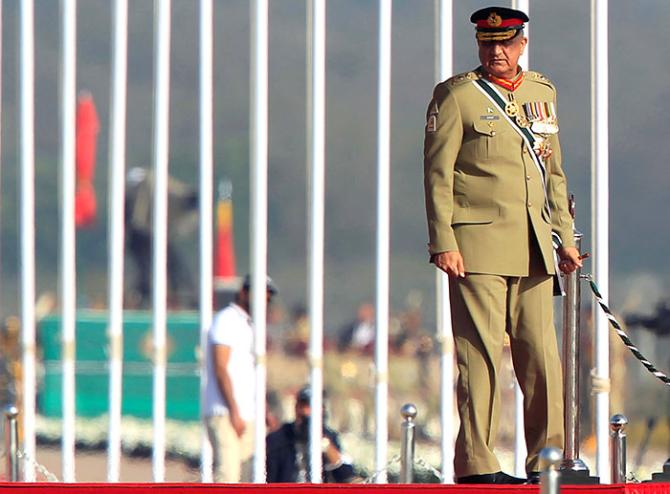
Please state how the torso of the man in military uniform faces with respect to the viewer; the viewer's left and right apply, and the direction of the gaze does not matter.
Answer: facing the viewer and to the right of the viewer

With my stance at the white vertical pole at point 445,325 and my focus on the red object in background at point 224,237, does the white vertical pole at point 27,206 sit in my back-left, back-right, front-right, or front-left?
front-left

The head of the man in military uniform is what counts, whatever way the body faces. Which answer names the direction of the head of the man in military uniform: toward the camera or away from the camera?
toward the camera

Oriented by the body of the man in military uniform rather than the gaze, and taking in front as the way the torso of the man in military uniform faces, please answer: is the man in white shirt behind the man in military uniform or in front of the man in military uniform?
behind

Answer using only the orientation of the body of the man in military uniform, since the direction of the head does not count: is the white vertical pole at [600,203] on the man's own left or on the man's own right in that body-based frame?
on the man's own left

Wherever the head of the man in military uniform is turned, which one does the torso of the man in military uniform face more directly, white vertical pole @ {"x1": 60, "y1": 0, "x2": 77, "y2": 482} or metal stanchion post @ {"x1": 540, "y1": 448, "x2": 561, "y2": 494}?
the metal stanchion post
